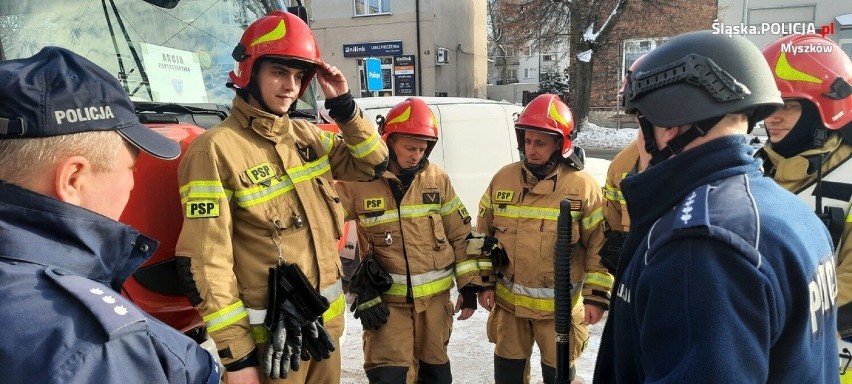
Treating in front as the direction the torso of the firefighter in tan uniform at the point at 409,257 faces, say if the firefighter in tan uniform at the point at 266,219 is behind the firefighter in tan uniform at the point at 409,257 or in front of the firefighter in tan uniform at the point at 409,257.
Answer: in front

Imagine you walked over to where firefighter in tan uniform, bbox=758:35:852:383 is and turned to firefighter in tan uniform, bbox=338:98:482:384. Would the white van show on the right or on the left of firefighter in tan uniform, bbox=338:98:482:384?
right

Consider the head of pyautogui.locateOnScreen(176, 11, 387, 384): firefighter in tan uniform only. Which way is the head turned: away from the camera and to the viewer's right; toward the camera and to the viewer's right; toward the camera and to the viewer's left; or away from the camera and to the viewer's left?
toward the camera and to the viewer's right

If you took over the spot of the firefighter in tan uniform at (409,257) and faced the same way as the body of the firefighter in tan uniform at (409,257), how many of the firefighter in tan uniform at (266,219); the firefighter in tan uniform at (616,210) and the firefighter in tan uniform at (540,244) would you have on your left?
2

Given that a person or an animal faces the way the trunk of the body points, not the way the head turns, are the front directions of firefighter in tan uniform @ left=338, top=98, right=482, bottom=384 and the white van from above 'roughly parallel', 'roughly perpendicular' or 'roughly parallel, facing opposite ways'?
roughly perpendicular

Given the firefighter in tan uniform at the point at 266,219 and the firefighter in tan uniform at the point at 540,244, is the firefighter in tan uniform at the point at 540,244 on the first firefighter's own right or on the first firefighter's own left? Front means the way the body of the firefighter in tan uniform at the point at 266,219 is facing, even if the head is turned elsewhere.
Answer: on the first firefighter's own left

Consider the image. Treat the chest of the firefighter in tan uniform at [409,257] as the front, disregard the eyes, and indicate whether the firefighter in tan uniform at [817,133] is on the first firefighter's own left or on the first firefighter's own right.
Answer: on the first firefighter's own left

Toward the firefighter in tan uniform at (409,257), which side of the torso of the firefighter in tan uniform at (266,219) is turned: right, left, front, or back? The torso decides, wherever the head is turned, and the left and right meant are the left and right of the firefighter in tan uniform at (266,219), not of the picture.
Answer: left
